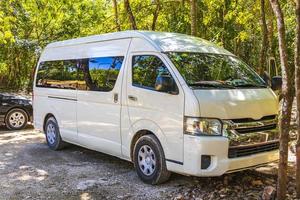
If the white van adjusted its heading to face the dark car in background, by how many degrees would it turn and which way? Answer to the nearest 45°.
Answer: approximately 180°

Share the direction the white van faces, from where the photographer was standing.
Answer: facing the viewer and to the right of the viewer

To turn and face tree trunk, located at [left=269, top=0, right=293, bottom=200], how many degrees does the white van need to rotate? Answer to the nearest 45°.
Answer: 0° — it already faces it

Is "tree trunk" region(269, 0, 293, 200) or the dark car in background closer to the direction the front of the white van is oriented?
the tree trunk

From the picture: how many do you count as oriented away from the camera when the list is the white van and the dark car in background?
0
